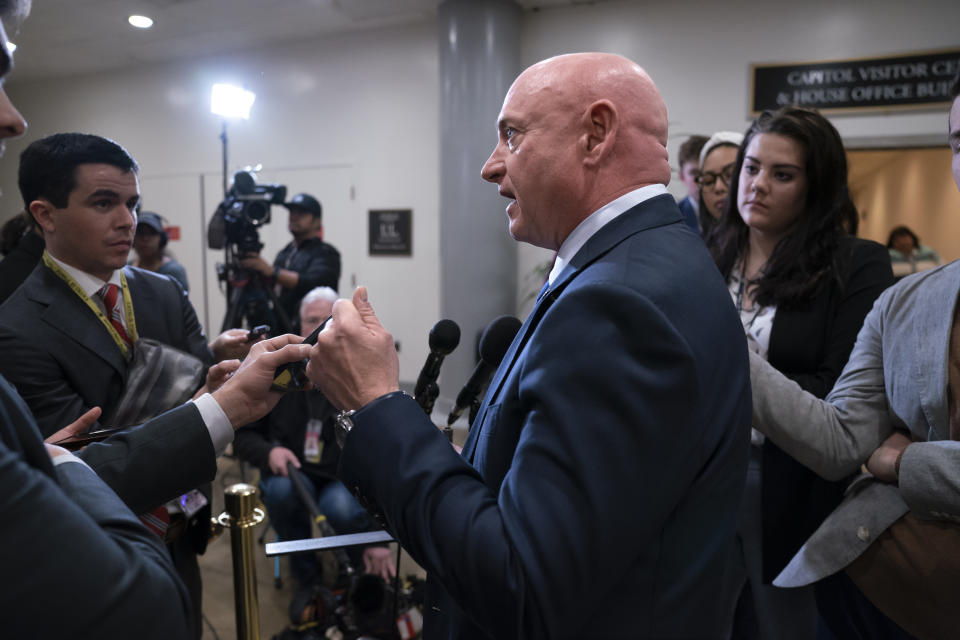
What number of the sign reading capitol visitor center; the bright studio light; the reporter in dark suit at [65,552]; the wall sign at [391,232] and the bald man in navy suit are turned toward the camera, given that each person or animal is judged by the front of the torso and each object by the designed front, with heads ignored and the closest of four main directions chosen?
3

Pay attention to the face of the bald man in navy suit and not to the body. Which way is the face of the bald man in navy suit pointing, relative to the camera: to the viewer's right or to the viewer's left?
to the viewer's left

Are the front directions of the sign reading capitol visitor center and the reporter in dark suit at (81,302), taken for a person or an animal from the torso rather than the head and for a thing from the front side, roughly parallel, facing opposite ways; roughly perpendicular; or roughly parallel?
roughly perpendicular

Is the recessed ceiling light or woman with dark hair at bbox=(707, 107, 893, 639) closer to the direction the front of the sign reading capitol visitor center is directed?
the woman with dark hair

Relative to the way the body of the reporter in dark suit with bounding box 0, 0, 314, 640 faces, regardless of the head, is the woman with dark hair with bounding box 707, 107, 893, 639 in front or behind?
in front

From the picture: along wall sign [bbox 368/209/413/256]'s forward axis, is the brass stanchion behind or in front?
in front

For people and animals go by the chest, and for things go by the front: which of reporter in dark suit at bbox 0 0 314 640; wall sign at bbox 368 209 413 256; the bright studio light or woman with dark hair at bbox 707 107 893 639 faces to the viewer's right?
the reporter in dark suit

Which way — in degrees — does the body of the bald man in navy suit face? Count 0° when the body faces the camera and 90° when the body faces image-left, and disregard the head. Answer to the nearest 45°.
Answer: approximately 90°

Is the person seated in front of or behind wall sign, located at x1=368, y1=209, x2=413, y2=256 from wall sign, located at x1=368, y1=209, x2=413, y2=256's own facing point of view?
in front

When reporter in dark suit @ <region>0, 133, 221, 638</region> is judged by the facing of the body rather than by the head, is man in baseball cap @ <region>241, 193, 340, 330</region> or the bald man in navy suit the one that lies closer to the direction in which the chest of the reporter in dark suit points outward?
the bald man in navy suit

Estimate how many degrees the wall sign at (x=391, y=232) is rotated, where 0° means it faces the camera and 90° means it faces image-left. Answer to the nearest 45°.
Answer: approximately 0°

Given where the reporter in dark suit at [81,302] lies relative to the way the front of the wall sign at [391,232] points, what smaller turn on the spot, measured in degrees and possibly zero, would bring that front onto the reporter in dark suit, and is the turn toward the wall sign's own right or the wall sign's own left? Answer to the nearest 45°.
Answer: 0° — it already faces them

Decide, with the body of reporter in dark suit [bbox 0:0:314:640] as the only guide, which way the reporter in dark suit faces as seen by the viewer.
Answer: to the viewer's right
